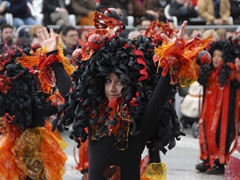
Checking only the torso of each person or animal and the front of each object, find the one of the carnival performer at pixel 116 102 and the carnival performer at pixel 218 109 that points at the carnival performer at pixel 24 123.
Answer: the carnival performer at pixel 218 109

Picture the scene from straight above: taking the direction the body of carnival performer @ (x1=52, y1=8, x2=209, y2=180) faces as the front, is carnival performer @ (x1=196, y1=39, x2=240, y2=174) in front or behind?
behind

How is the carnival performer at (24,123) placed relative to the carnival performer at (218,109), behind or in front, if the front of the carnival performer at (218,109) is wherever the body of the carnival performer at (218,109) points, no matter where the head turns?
in front

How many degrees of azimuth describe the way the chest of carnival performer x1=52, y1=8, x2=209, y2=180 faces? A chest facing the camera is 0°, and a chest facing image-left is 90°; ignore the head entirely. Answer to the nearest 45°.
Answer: approximately 0°

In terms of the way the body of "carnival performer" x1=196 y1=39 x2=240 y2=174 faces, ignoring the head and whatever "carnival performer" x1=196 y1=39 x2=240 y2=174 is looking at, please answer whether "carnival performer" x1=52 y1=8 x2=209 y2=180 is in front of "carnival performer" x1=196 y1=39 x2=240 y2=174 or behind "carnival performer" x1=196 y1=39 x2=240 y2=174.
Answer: in front
